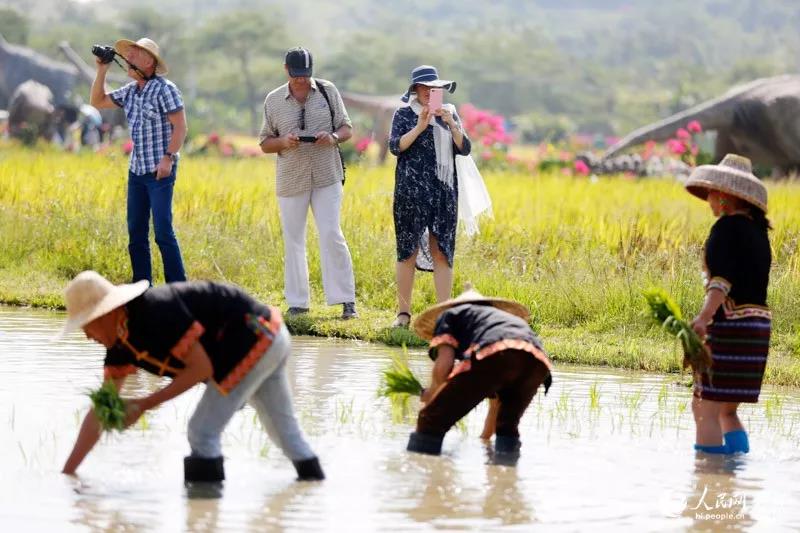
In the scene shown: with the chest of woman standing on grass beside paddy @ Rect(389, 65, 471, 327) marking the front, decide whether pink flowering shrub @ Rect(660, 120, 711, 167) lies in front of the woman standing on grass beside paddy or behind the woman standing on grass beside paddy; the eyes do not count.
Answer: behind

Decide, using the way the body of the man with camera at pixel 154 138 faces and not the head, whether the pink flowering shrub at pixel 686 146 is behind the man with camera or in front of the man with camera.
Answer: behind

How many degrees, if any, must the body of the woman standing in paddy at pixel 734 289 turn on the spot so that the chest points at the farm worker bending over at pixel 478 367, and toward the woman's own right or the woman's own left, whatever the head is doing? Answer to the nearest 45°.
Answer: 0° — they already face them

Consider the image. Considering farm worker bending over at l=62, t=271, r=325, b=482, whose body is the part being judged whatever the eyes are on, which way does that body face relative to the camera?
to the viewer's left

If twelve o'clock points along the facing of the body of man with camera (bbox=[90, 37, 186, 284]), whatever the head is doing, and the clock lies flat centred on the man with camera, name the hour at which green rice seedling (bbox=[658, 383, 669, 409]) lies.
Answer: The green rice seedling is roughly at 9 o'clock from the man with camera.

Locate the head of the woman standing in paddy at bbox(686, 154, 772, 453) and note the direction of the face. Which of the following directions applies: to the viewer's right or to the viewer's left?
to the viewer's left

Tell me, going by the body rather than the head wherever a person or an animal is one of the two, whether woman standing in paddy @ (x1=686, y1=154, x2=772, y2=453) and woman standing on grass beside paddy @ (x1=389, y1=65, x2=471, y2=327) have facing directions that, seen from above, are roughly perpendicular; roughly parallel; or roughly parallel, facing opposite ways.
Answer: roughly perpendicular

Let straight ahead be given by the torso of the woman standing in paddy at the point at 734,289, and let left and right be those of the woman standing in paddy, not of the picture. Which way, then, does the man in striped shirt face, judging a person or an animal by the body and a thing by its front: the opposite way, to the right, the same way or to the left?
to the left

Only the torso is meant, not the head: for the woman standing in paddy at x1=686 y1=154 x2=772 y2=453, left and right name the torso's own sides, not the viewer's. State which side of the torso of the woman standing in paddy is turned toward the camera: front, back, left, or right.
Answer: left
